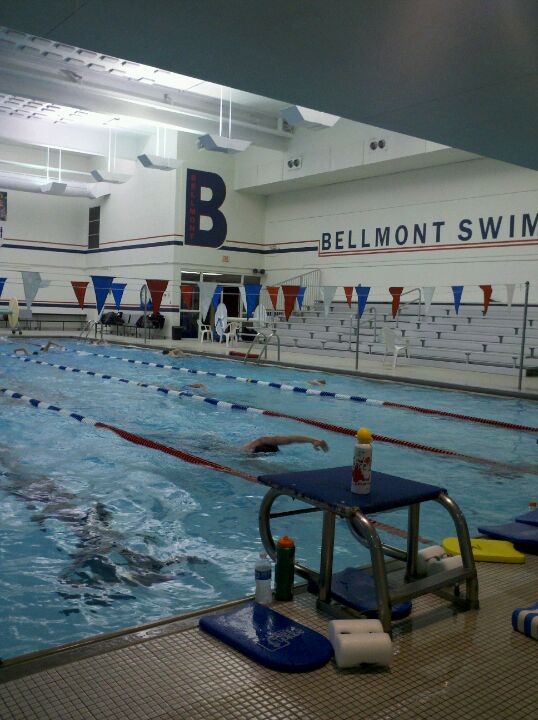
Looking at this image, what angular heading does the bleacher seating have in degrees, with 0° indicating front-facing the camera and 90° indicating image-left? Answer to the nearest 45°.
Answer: approximately 45°

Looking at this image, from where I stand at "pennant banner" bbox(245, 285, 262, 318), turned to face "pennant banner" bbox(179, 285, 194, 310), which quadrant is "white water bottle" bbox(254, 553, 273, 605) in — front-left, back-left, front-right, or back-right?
back-left

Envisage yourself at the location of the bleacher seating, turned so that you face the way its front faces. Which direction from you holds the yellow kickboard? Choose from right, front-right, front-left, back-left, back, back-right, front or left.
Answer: front-left

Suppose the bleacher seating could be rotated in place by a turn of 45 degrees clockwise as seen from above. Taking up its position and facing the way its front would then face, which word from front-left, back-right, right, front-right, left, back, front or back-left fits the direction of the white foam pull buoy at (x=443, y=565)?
left

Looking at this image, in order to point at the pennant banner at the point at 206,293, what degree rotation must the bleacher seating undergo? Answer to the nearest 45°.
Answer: approximately 45° to its right

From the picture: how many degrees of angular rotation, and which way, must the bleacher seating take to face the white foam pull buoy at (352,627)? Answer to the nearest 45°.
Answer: approximately 45° to its left

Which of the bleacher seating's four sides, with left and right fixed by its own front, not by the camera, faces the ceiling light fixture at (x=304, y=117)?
front

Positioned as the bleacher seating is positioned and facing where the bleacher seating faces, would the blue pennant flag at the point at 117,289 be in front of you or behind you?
in front

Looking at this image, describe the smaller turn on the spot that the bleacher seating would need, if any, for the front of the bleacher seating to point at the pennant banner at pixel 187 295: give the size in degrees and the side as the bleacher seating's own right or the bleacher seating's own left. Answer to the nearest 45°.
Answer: approximately 90° to the bleacher seating's own right

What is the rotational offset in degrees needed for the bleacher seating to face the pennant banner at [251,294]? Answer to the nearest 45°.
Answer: approximately 45° to its right
